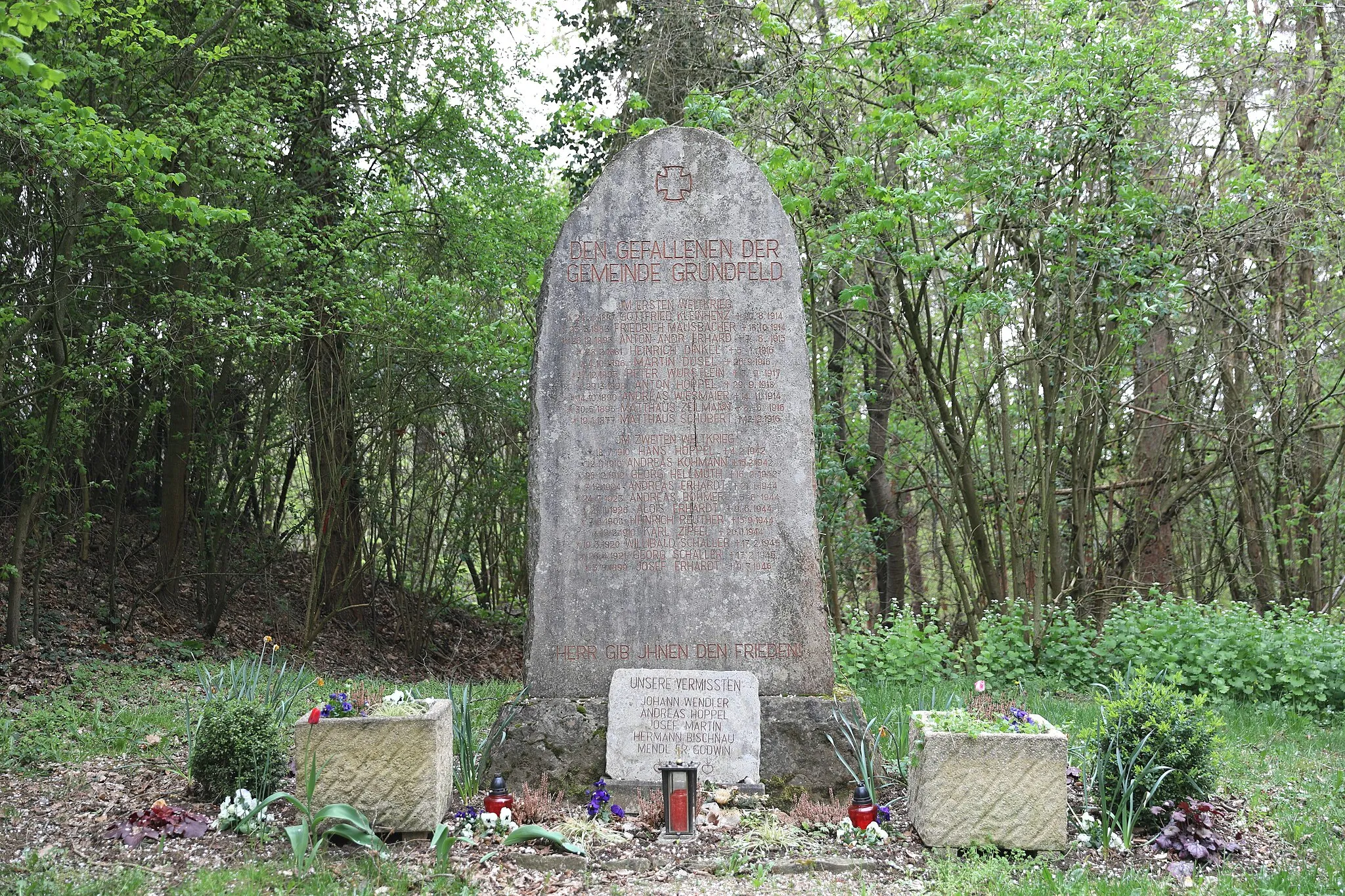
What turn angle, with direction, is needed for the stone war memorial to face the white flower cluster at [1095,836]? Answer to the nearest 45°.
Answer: approximately 45° to its left

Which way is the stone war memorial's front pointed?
toward the camera

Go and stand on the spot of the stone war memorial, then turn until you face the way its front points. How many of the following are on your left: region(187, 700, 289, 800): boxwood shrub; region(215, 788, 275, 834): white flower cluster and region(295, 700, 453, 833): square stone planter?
0

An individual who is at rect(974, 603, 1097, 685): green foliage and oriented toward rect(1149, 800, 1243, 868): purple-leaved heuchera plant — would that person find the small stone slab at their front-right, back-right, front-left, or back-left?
front-right

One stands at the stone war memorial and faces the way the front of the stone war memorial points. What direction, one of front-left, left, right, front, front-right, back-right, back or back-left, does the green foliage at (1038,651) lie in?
back-left

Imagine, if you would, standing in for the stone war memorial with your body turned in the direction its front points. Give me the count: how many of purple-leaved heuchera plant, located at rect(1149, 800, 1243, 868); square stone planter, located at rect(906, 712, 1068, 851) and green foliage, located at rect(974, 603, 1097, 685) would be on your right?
0

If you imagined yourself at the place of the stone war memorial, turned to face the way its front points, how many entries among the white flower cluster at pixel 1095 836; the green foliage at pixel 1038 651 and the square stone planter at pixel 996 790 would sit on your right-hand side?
0

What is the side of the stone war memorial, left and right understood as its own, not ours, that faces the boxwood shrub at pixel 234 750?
right

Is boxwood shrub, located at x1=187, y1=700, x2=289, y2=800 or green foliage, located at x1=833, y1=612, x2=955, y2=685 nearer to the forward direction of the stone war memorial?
the boxwood shrub

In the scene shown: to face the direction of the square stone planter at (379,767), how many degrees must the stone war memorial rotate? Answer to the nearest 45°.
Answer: approximately 45° to its right
